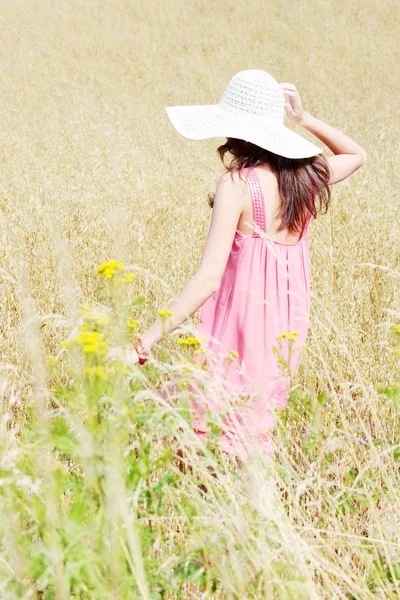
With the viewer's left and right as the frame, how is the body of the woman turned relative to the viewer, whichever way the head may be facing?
facing away from the viewer and to the left of the viewer
